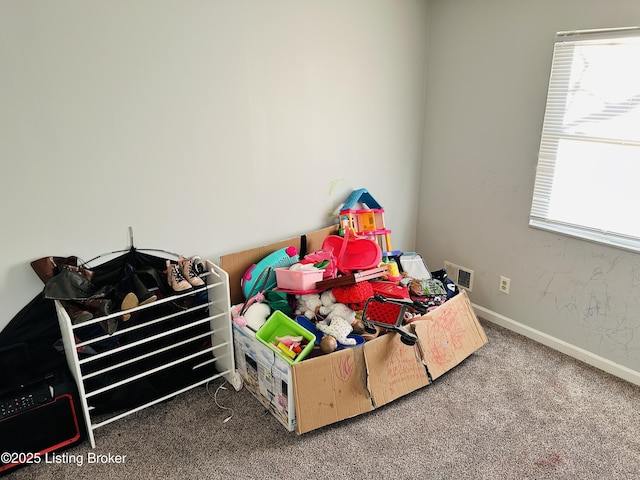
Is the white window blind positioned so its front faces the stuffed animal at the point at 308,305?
yes

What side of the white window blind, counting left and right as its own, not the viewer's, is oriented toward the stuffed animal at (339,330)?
front

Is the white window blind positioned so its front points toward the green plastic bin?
yes

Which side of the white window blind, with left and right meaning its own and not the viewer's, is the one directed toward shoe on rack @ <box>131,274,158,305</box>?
front
